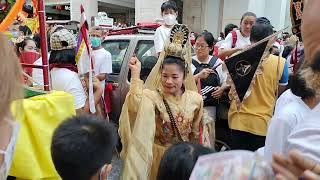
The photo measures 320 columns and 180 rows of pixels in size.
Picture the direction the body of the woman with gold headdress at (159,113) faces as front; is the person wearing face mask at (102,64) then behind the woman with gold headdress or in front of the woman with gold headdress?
behind

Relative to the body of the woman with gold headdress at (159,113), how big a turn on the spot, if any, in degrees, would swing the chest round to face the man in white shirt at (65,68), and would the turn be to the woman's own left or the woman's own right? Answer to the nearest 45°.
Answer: approximately 135° to the woman's own right

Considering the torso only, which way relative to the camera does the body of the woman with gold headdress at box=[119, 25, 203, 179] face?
toward the camera

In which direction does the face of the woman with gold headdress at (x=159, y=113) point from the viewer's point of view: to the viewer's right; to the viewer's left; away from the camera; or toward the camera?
toward the camera

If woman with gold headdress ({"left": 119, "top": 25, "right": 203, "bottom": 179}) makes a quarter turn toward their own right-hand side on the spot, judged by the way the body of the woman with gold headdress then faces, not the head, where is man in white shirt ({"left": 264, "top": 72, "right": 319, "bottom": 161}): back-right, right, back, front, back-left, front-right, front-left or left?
back-left

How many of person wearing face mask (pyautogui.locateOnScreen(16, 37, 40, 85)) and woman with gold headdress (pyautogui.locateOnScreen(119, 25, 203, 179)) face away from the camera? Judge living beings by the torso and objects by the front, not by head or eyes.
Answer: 0
